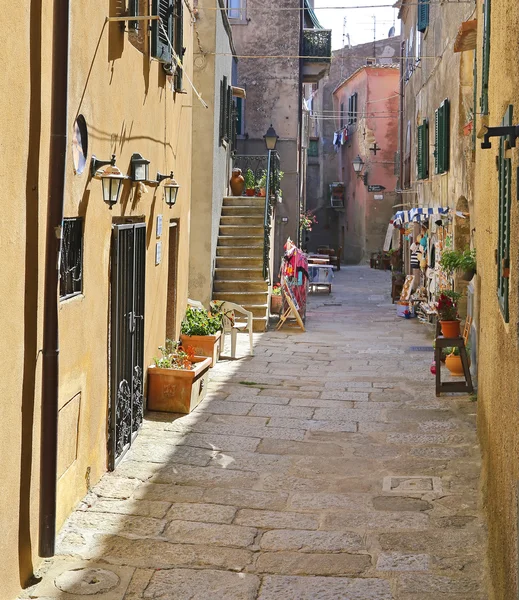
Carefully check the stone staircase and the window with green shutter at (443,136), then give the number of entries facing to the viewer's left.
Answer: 1

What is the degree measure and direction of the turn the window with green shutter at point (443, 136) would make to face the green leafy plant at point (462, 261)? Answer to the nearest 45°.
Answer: approximately 90° to its left

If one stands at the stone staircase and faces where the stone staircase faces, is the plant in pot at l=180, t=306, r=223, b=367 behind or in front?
in front

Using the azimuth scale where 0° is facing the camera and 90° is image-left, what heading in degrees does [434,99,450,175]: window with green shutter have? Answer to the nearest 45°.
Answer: approximately 90°

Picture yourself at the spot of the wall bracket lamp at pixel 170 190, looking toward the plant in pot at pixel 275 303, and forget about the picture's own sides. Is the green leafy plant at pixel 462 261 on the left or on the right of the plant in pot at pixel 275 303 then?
right

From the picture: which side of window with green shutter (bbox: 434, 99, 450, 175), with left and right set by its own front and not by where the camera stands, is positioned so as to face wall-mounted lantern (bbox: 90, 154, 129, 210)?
left

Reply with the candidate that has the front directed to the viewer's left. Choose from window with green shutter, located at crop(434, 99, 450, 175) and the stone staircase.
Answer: the window with green shutter

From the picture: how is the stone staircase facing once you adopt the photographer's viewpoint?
facing the viewer

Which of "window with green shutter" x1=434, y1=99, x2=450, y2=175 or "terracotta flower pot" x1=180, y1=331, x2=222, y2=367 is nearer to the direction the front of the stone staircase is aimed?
the terracotta flower pot

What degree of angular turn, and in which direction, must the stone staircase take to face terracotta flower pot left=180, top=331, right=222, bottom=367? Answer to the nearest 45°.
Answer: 0° — it already faces it
